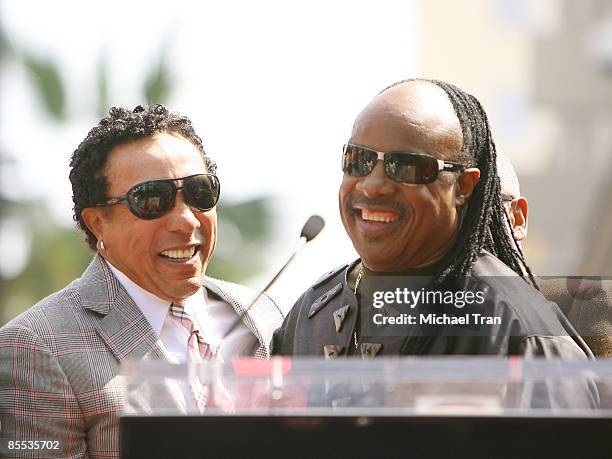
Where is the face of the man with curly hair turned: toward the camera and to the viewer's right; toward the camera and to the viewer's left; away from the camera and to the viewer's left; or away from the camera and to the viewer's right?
toward the camera and to the viewer's right

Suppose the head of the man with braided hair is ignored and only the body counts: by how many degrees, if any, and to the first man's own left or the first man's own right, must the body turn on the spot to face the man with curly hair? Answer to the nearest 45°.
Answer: approximately 45° to the first man's own right

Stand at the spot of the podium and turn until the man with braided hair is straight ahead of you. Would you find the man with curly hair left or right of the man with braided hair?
left

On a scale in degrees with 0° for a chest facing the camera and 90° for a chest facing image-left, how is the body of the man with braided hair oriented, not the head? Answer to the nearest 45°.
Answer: approximately 45°

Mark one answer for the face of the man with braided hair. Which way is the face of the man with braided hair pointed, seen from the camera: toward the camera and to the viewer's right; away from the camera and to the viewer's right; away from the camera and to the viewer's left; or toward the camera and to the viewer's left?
toward the camera and to the viewer's left
